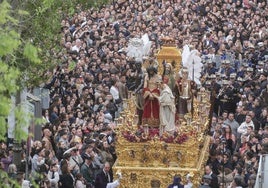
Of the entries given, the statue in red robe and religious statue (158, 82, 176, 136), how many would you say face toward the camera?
1

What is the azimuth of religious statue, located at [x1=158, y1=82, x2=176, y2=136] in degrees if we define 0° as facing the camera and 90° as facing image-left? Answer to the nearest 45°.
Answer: approximately 0°
